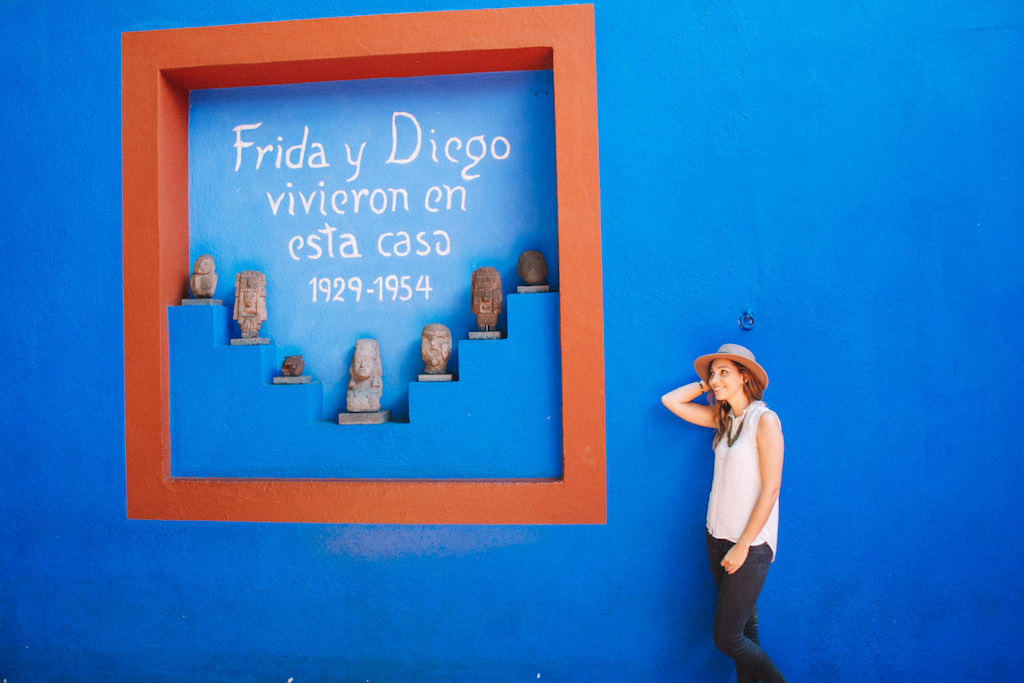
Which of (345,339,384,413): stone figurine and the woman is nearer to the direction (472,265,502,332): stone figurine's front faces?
the woman

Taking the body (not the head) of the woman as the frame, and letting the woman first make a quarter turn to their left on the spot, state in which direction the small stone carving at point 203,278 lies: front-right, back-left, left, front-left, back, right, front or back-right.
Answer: back-right

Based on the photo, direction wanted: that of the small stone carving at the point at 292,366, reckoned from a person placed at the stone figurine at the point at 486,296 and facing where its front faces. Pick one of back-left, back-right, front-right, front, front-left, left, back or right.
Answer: right

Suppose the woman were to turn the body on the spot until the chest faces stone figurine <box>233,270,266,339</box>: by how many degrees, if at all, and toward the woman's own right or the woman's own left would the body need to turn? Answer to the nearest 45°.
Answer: approximately 45° to the woman's own right

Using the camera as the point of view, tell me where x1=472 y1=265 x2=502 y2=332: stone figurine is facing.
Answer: facing the viewer

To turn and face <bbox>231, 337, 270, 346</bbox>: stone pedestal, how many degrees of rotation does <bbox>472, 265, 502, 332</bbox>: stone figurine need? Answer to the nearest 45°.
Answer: approximately 90° to its right

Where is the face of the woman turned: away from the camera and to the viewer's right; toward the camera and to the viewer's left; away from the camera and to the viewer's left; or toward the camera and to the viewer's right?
toward the camera and to the viewer's left

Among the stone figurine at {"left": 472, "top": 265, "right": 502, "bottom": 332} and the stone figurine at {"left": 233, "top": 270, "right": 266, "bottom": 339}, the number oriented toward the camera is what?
2

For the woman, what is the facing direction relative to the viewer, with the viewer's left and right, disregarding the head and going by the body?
facing the viewer and to the left of the viewer

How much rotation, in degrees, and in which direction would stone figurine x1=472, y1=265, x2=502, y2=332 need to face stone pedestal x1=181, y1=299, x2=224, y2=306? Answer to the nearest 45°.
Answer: approximately 90° to its right

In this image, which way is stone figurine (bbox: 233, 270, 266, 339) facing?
toward the camera
